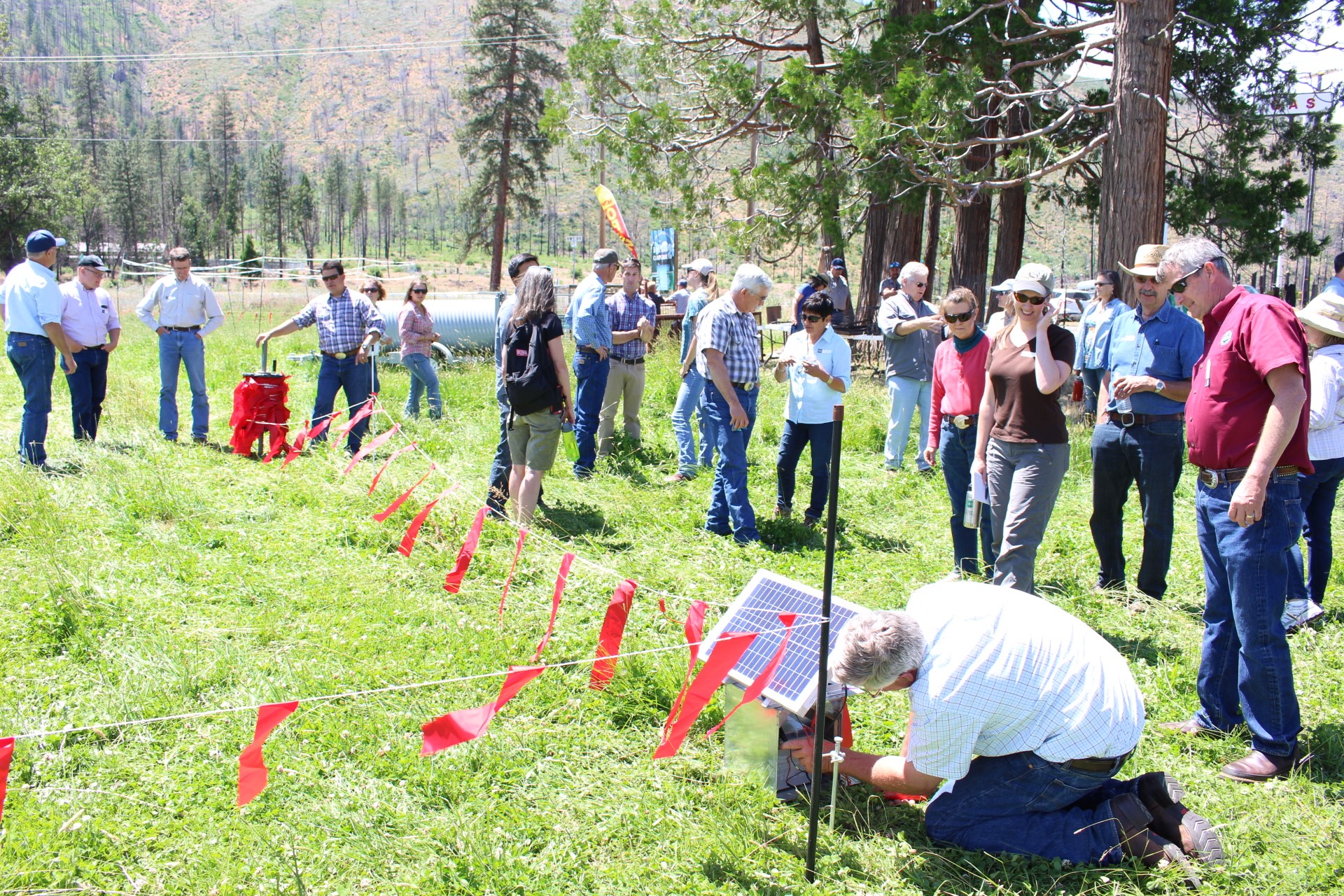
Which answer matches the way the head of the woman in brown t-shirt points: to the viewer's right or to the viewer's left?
to the viewer's left

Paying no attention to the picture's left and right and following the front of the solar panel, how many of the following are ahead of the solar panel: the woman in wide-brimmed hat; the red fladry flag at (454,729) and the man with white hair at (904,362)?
1

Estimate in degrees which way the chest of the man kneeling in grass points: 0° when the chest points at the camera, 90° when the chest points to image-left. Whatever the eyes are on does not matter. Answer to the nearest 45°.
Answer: approximately 90°

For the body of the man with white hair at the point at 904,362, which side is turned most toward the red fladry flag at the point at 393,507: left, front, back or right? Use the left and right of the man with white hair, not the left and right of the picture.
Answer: right

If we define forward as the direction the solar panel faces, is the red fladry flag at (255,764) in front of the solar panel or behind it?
in front

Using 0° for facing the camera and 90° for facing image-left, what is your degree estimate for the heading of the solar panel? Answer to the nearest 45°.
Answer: approximately 45°

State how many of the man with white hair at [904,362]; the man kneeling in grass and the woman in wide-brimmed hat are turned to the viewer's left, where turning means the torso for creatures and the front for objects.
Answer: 2

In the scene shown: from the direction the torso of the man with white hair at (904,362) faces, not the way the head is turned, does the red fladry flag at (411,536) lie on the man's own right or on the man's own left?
on the man's own right

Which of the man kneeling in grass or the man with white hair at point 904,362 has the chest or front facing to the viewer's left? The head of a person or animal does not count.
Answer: the man kneeling in grass

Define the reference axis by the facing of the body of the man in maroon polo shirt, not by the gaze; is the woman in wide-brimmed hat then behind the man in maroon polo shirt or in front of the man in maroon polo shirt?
behind

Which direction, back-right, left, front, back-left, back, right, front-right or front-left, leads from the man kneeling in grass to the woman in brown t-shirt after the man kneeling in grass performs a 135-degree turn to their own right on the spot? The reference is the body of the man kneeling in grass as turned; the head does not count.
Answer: front-left

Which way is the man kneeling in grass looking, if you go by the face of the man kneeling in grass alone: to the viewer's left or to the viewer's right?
to the viewer's left
